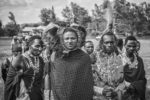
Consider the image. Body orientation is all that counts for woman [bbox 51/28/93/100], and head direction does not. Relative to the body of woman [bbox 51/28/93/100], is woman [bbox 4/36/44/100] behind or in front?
behind

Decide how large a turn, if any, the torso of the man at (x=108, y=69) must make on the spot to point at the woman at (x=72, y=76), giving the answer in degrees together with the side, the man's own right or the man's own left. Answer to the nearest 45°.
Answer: approximately 45° to the man's own right

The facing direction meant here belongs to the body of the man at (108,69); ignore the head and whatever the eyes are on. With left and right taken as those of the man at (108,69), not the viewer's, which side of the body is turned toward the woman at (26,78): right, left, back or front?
right

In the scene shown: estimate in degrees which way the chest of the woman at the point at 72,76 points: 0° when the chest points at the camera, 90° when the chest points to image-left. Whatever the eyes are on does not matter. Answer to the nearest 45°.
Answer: approximately 0°

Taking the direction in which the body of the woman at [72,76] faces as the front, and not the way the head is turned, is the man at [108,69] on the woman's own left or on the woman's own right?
on the woman's own left
